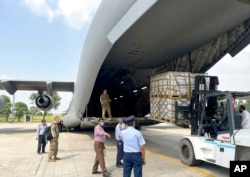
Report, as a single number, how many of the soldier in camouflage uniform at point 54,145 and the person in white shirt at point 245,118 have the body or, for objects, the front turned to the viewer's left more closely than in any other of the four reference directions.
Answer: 1

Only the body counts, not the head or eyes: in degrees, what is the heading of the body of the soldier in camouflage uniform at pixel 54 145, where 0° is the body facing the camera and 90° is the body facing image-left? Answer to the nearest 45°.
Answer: approximately 270°

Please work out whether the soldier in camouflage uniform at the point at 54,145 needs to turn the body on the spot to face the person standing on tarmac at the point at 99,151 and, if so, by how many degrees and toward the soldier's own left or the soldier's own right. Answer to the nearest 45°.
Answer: approximately 45° to the soldier's own right

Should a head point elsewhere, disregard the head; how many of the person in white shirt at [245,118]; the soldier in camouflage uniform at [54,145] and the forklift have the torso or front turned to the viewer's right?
1

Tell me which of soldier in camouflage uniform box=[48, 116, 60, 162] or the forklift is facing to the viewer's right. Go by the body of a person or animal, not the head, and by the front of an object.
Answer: the soldier in camouflage uniform

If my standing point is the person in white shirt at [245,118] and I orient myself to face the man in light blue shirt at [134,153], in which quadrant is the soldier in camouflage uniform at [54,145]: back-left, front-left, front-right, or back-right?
front-right

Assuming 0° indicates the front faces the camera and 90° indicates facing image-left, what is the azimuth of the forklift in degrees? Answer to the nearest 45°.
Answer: approximately 135°

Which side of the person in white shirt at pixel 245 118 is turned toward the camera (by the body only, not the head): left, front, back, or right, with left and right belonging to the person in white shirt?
left

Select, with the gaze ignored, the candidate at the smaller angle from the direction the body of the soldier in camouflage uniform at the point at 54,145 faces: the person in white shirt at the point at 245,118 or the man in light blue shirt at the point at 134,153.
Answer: the person in white shirt

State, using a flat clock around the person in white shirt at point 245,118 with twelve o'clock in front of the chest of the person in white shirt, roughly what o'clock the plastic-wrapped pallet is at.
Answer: The plastic-wrapped pallet is roughly at 1 o'clock from the person in white shirt.

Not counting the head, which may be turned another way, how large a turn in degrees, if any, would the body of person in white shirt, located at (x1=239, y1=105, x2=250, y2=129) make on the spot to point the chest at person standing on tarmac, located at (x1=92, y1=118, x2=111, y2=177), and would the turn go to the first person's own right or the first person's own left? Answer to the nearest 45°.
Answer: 0° — they already face them

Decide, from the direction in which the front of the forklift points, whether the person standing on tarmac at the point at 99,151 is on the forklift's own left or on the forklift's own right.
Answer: on the forklift's own left
